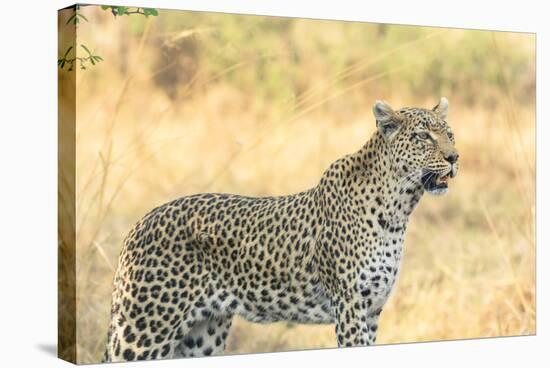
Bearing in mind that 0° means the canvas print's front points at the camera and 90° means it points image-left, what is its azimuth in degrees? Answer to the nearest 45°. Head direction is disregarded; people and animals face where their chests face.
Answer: approximately 315°
